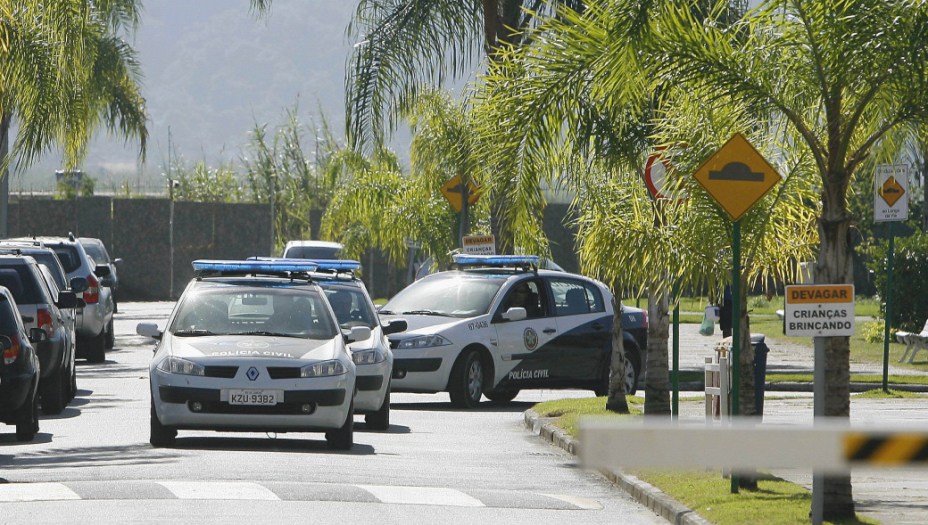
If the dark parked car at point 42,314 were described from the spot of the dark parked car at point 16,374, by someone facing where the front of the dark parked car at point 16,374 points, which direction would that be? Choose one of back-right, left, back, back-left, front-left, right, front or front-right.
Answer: front

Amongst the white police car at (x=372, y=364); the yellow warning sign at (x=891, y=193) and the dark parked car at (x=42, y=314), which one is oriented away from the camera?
the dark parked car

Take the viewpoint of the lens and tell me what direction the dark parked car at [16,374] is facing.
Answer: facing away from the viewer

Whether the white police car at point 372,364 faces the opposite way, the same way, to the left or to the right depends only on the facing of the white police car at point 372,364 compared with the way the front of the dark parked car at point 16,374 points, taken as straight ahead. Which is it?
the opposite way

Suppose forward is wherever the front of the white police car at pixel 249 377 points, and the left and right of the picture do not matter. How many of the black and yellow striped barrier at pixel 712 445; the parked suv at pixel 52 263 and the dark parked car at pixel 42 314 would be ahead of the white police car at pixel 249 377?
1

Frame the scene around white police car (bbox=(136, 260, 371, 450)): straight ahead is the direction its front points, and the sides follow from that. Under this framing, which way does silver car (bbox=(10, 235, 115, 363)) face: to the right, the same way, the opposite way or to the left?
the opposite way

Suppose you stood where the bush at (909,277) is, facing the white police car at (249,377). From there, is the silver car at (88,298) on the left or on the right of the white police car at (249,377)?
right

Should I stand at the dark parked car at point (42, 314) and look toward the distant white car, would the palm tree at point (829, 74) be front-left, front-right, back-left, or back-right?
back-right

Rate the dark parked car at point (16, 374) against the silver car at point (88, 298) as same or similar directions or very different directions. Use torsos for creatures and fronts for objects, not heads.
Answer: same or similar directions

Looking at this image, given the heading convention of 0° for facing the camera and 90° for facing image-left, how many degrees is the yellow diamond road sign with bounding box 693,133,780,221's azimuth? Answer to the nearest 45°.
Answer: approximately 0°

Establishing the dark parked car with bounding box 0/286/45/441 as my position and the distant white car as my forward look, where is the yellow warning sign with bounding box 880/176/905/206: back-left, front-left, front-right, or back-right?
front-right

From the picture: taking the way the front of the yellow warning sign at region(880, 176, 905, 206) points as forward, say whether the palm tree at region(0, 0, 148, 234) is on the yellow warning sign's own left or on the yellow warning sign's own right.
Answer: on the yellow warning sign's own right

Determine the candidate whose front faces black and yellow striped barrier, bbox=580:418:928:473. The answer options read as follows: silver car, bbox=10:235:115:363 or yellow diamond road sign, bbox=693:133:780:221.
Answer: the yellow diamond road sign

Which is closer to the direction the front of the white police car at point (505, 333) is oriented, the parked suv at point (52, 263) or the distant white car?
the parked suv

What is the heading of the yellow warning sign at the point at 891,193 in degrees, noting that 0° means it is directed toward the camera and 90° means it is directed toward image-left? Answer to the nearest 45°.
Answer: approximately 0°

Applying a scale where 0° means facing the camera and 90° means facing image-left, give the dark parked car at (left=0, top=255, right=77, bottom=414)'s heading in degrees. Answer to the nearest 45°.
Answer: approximately 180°

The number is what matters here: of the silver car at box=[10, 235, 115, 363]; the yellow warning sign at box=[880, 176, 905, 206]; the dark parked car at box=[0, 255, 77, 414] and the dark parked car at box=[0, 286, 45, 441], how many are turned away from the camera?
3

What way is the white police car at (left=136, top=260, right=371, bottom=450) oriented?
toward the camera
